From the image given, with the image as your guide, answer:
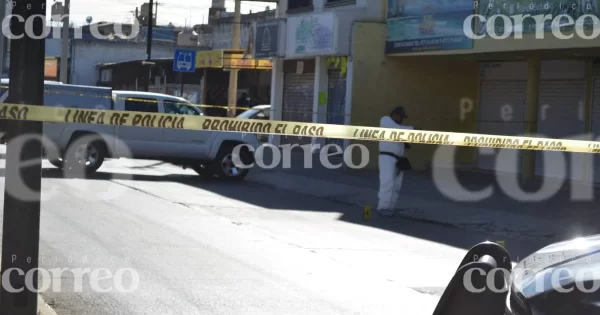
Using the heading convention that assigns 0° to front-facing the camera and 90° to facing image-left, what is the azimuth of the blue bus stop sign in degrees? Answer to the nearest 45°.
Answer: approximately 0°

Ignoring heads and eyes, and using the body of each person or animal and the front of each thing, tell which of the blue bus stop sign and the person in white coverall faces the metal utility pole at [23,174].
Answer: the blue bus stop sign

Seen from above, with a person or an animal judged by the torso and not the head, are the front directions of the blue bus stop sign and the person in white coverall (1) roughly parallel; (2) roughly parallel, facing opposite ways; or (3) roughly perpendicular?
roughly perpendicular

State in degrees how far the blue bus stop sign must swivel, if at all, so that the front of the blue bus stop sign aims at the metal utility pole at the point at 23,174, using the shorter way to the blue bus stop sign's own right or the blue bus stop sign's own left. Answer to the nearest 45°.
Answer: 0° — it already faces it

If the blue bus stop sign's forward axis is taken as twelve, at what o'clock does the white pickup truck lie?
The white pickup truck is roughly at 12 o'clock from the blue bus stop sign.
